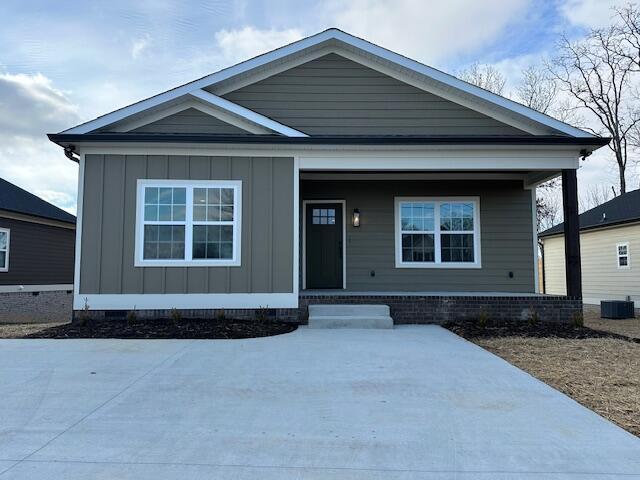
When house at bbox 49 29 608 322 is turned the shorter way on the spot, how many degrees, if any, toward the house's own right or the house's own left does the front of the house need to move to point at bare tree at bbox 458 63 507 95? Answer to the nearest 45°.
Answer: approximately 135° to the house's own left

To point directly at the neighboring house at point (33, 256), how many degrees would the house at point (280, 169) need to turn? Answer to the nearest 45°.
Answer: approximately 135° to its right

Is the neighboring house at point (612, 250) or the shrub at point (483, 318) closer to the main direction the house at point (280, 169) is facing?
the shrub

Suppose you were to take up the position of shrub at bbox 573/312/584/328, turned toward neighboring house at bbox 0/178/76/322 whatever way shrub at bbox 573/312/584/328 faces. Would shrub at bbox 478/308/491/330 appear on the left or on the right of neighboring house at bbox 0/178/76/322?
left

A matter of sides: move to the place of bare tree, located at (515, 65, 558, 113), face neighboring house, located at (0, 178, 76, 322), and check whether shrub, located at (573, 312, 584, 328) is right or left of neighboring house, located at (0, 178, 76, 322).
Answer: left

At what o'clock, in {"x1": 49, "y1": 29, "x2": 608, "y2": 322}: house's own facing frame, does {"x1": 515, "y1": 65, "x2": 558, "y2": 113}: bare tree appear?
The bare tree is roughly at 7 o'clock from the house.

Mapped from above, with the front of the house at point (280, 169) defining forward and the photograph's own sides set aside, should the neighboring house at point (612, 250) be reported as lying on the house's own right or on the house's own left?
on the house's own left

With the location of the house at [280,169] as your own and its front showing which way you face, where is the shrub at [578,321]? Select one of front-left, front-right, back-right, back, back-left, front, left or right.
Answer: left

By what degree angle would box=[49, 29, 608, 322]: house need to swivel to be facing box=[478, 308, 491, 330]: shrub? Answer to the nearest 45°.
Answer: approximately 90° to its left

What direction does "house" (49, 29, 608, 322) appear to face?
toward the camera
